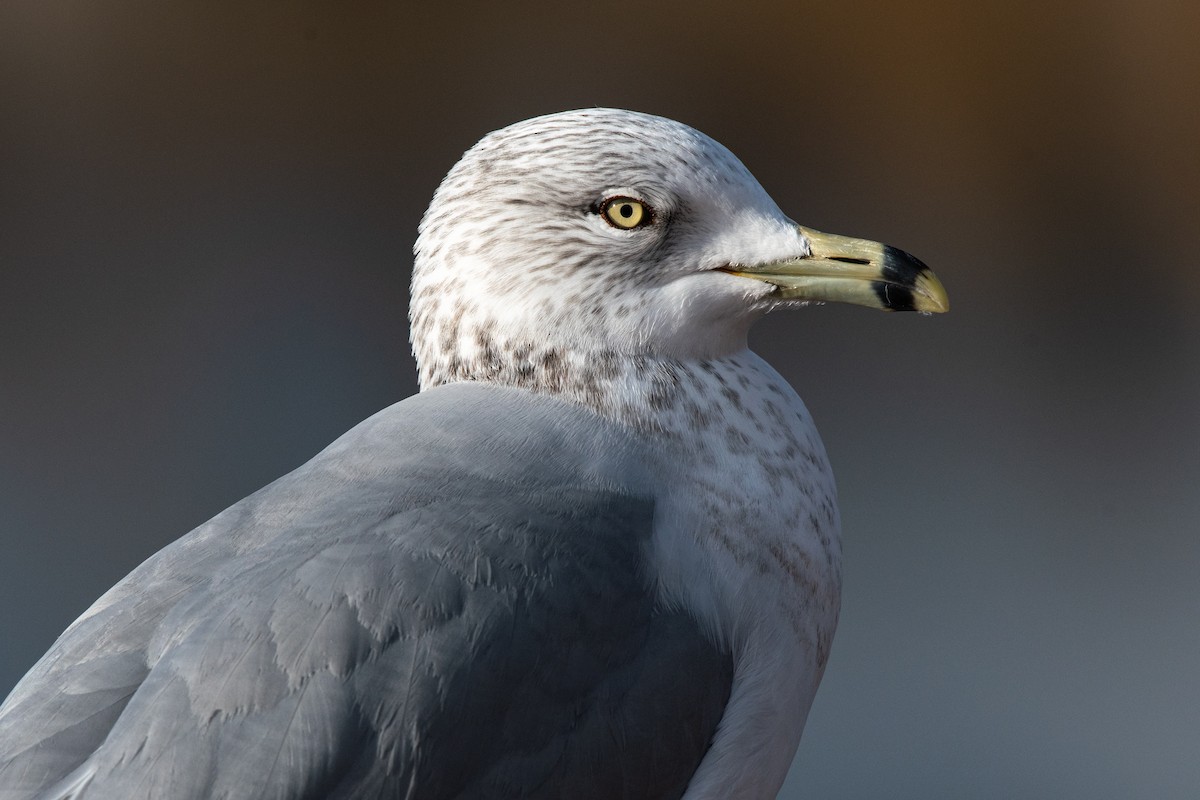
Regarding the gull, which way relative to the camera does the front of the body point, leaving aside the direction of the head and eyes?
to the viewer's right
